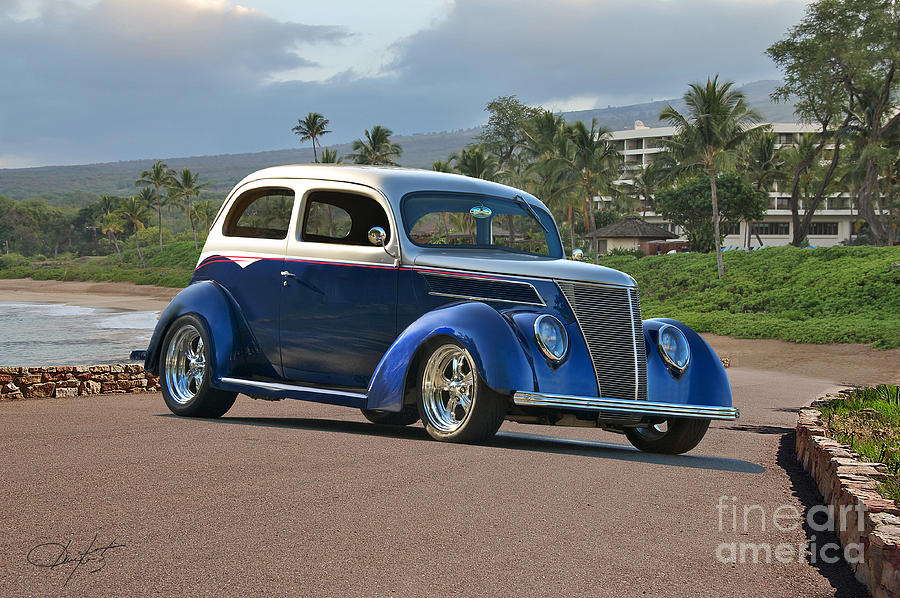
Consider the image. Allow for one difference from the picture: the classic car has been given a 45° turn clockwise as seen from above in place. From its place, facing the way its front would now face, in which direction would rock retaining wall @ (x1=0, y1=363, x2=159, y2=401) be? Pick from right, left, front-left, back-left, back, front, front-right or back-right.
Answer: back-right

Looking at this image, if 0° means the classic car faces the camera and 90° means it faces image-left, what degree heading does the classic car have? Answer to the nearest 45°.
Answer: approximately 315°
